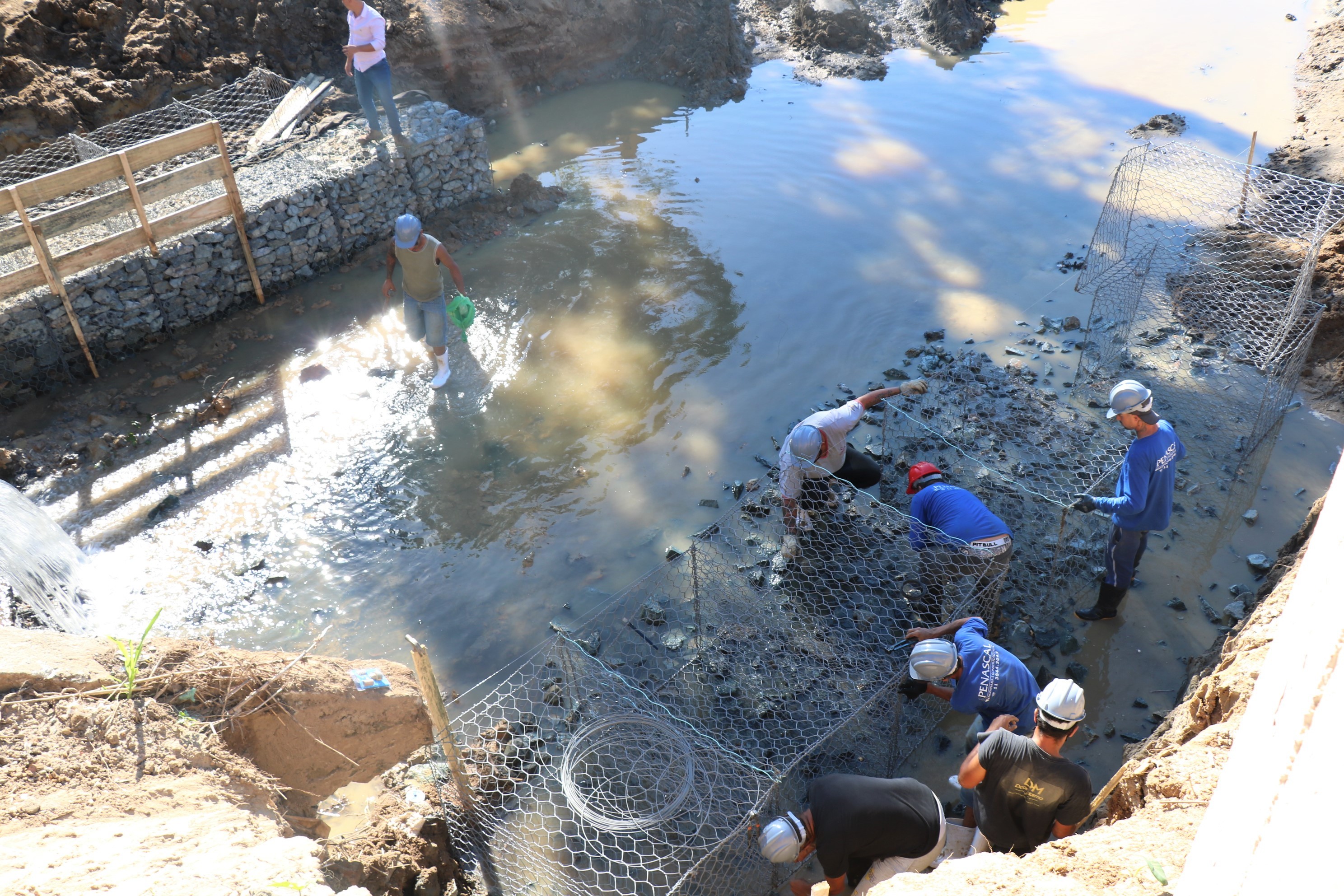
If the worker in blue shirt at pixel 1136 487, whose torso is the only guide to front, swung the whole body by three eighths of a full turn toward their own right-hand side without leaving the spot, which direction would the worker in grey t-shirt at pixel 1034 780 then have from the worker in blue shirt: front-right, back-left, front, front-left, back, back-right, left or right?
back-right

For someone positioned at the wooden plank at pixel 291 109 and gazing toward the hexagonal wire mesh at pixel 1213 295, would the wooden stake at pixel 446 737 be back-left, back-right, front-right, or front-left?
front-right

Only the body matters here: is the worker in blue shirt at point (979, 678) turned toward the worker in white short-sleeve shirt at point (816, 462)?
no

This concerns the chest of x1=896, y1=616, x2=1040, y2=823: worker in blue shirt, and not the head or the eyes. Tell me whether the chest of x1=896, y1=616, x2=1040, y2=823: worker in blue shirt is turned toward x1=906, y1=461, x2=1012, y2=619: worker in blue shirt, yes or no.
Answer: no

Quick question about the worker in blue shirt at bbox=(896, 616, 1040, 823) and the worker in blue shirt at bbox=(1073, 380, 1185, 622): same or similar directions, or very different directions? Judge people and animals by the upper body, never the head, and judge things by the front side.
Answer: same or similar directions

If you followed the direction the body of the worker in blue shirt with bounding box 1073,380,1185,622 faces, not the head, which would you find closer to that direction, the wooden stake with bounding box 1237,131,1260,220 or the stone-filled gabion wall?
the stone-filled gabion wall

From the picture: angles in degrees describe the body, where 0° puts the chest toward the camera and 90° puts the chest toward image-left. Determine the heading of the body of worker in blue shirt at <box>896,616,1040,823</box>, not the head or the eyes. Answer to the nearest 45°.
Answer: approximately 90°

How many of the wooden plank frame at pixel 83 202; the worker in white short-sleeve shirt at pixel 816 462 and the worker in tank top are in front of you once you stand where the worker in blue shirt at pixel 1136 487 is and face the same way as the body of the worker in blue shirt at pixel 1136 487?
3

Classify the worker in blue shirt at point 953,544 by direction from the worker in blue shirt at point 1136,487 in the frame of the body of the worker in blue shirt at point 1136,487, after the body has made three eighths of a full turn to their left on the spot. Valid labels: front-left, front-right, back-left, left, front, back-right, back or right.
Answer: right

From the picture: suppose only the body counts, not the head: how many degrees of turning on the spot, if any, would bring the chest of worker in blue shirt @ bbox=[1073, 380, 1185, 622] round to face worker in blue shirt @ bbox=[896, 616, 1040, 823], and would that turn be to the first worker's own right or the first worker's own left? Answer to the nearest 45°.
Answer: approximately 90° to the first worker's own left

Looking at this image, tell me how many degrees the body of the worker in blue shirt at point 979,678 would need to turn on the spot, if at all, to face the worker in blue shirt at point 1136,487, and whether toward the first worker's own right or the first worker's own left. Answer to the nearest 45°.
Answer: approximately 135° to the first worker's own right

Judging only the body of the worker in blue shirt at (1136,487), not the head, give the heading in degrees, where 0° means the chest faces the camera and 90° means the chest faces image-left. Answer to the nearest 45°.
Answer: approximately 90°

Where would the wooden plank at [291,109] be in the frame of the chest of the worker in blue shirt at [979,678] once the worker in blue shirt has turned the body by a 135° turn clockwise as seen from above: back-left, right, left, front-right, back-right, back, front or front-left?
left

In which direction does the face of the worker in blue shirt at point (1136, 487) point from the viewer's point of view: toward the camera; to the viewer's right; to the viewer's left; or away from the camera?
to the viewer's left

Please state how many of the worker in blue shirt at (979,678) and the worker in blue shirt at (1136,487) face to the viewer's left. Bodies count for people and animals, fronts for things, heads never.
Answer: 2

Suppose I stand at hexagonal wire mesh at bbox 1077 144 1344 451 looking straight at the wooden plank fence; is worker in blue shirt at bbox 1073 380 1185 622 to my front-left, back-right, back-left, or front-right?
front-left

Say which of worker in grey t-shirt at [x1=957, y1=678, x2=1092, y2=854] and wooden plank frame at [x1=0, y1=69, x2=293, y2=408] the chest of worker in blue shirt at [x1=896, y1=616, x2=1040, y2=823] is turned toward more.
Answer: the wooden plank frame

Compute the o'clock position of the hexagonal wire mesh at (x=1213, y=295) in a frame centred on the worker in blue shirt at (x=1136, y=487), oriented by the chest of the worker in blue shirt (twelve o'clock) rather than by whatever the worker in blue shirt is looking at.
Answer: The hexagonal wire mesh is roughly at 3 o'clock from the worker in blue shirt.
